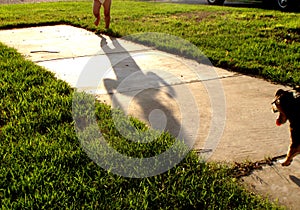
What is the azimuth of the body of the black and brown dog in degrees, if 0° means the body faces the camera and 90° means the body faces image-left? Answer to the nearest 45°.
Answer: approximately 90°
